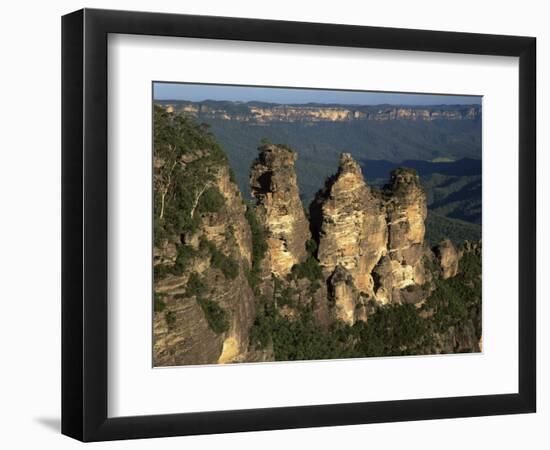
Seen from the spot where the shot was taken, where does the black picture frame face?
facing the viewer and to the right of the viewer
